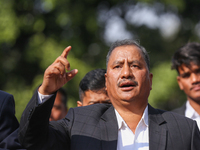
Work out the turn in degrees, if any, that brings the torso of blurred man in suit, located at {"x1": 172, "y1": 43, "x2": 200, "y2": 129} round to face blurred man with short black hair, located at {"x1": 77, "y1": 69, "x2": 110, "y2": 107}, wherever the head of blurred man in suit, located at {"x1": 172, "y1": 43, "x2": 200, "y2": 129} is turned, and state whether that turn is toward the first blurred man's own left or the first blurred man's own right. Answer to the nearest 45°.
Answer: approximately 45° to the first blurred man's own right

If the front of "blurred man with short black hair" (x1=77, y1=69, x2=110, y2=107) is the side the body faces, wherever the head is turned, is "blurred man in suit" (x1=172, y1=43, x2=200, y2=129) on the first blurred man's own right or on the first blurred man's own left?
on the first blurred man's own left

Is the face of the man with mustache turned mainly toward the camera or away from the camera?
toward the camera

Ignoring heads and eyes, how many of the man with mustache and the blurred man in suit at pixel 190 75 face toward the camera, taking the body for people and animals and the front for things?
2

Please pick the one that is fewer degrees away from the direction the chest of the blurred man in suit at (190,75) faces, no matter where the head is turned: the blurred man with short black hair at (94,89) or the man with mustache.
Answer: the man with mustache

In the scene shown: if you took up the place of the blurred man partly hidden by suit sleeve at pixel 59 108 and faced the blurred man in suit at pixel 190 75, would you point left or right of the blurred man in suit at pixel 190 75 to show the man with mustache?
right

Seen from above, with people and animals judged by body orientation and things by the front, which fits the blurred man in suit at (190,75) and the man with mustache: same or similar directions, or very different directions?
same or similar directions

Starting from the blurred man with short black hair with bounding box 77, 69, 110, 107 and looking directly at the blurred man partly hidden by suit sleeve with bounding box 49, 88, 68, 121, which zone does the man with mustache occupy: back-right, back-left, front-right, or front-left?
back-left

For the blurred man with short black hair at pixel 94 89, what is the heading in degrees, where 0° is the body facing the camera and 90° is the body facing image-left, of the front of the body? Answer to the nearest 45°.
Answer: approximately 315°

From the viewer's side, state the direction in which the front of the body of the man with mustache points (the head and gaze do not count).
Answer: toward the camera

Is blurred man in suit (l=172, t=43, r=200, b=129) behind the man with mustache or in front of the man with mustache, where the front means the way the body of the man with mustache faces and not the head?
behind

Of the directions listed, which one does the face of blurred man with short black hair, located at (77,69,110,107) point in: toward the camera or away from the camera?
toward the camera

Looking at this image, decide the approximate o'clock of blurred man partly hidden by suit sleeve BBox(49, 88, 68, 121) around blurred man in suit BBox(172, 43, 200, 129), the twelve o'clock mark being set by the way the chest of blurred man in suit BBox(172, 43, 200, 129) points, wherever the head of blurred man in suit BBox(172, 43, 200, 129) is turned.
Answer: blurred man partly hidden by suit sleeve BBox(49, 88, 68, 121) is roughly at 3 o'clock from blurred man in suit BBox(172, 43, 200, 129).
